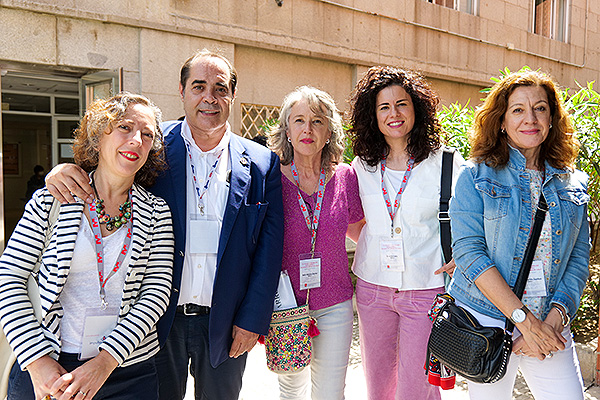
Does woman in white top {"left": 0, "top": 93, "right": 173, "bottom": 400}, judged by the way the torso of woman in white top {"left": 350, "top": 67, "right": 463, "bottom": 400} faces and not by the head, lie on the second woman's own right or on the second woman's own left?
on the second woman's own right

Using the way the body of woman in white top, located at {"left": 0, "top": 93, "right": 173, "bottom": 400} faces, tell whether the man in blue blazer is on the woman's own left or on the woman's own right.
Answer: on the woman's own left

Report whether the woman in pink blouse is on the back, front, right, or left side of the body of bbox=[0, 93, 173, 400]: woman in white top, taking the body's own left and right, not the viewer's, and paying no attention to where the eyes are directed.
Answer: left

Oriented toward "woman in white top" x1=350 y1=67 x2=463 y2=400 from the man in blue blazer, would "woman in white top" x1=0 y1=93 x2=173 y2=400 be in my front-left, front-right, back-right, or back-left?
back-right

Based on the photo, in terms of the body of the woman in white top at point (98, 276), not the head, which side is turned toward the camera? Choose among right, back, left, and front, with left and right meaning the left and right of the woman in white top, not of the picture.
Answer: front

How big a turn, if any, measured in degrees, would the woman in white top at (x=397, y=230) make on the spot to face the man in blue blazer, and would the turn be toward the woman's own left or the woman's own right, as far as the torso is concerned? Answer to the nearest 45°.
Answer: approximately 45° to the woman's own right

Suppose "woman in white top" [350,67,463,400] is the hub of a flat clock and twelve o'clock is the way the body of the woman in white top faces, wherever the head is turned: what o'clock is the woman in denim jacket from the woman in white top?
The woman in denim jacket is roughly at 10 o'clock from the woman in white top.

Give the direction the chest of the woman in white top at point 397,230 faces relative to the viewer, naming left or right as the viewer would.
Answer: facing the viewer

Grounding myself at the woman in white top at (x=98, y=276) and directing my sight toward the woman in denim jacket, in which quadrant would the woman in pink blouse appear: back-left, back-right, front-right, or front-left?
front-left

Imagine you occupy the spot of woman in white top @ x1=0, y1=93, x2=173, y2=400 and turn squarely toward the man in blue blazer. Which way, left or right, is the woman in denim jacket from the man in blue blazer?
right
